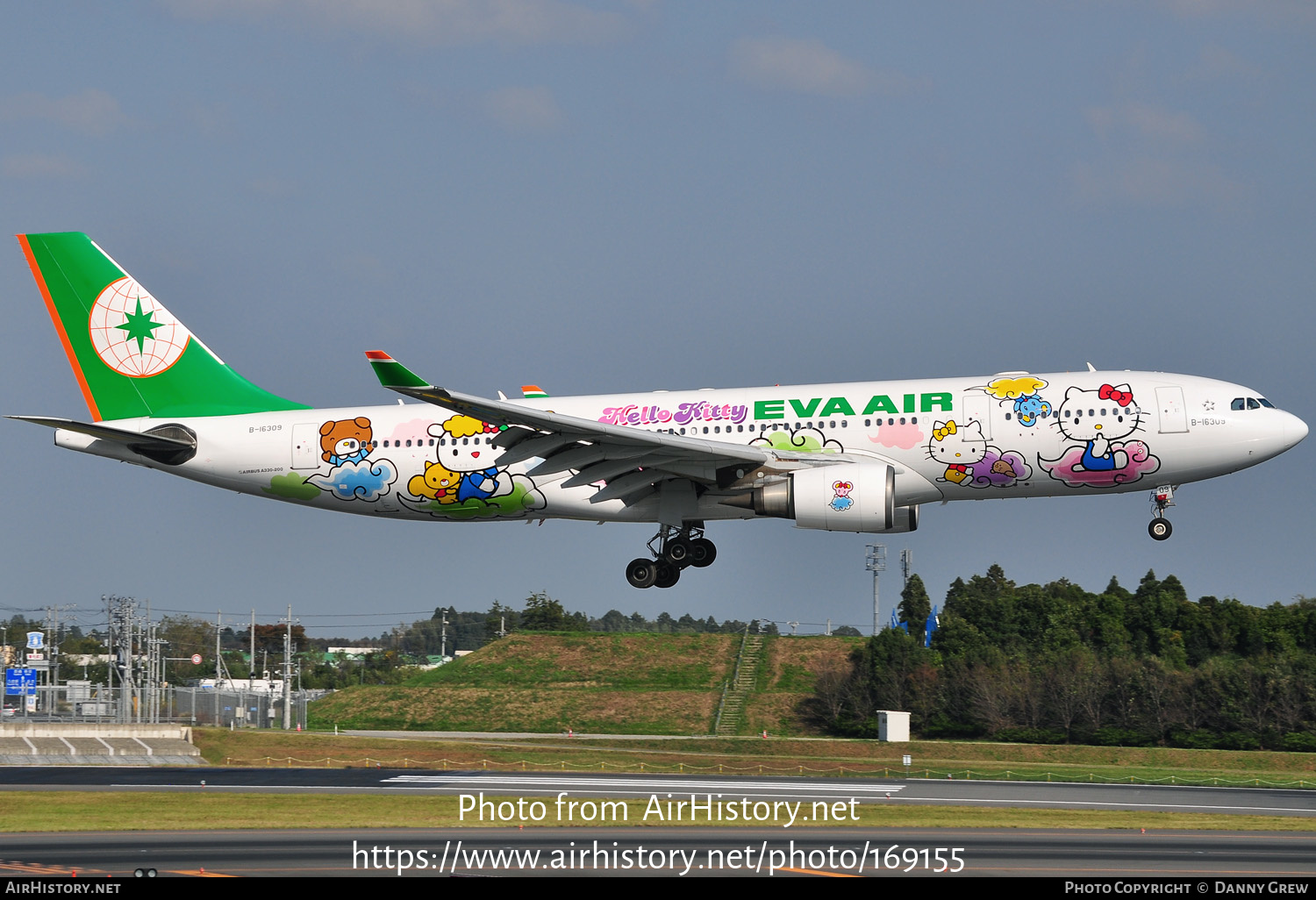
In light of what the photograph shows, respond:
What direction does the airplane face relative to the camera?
to the viewer's right
